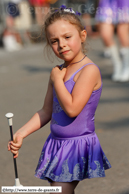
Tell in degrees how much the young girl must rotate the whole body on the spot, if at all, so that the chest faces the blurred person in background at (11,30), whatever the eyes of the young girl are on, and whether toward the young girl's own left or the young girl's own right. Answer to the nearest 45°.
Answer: approximately 135° to the young girl's own right

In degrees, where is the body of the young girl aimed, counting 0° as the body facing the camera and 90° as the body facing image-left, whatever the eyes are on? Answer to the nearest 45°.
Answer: approximately 45°

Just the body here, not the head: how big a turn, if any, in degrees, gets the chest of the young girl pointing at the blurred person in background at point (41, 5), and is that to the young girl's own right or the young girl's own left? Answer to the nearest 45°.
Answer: approximately 135° to the young girl's own right
